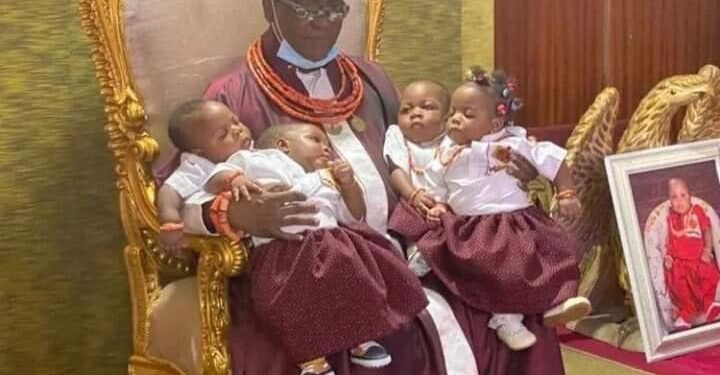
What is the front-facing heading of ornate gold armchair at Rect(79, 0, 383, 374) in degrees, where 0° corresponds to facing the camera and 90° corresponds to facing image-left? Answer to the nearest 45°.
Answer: approximately 315°

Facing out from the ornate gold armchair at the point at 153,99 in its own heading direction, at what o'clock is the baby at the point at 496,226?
The baby is roughly at 11 o'clock from the ornate gold armchair.

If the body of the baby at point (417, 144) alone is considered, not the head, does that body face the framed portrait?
no

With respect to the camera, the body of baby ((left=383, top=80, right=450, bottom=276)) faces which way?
toward the camera

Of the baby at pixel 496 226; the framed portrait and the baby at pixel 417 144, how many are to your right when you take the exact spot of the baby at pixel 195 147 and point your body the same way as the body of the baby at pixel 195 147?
0

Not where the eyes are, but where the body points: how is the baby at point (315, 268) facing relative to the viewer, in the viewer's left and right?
facing the viewer and to the right of the viewer

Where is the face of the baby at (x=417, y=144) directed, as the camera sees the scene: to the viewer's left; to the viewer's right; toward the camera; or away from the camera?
toward the camera

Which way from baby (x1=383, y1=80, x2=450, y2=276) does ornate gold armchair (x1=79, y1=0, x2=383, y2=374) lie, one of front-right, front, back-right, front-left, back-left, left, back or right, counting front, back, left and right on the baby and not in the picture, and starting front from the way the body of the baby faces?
right

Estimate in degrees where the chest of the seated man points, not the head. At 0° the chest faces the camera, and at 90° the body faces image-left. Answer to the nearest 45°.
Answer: approximately 315°

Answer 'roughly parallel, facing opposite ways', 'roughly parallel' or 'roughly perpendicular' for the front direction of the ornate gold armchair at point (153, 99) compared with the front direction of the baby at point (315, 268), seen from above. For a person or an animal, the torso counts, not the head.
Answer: roughly parallel

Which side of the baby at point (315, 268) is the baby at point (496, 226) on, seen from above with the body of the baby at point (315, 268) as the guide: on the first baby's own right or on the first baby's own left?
on the first baby's own left

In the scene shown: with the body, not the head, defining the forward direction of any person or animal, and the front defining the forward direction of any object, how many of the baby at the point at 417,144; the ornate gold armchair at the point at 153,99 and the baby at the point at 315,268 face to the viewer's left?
0
